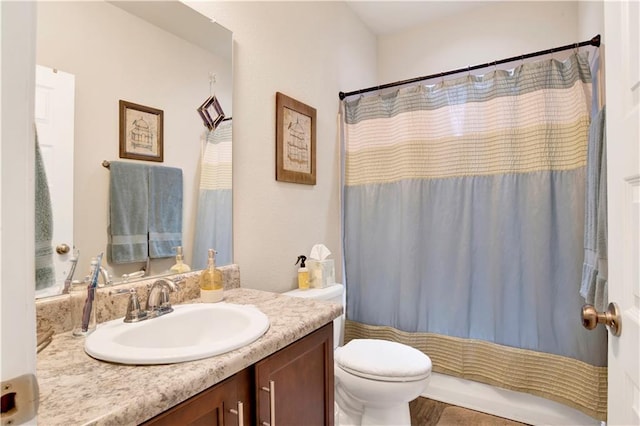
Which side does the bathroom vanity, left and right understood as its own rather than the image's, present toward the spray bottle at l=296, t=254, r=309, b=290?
left

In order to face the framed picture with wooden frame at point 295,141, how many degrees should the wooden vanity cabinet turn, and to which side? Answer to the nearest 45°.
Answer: approximately 135° to its left

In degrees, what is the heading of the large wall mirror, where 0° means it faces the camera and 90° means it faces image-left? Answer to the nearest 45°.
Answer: approximately 315°
